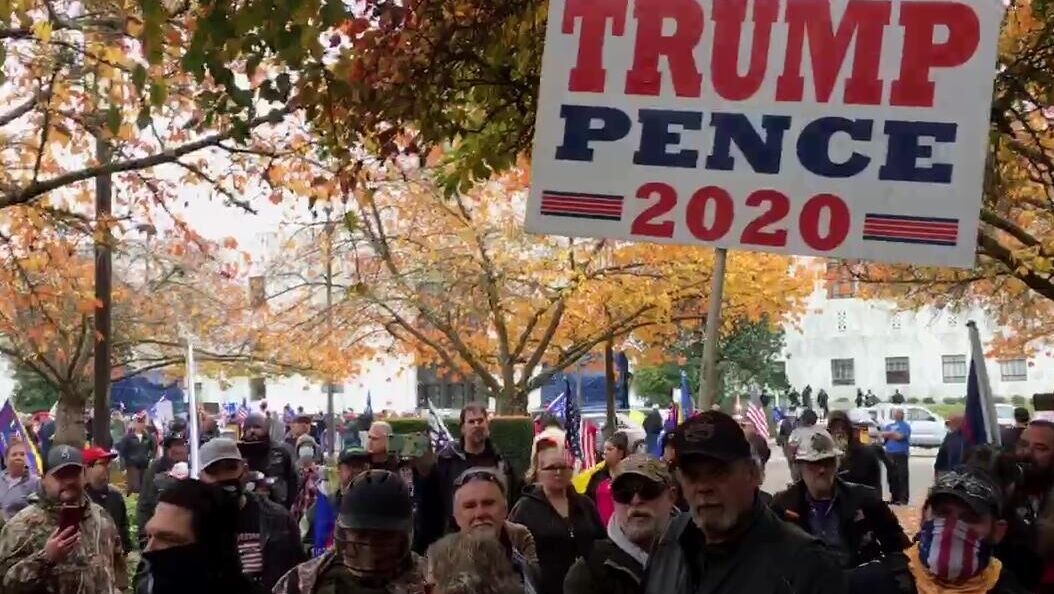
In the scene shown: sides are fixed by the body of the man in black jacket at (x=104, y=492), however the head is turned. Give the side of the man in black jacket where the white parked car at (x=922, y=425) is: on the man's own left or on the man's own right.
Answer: on the man's own left

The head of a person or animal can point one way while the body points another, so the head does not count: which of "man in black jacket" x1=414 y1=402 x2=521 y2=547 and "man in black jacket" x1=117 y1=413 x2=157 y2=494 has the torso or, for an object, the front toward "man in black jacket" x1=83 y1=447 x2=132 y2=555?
"man in black jacket" x1=117 y1=413 x2=157 y2=494

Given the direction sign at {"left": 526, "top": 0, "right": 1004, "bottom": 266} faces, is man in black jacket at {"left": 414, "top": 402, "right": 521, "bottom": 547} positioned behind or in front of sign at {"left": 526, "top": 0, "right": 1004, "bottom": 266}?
behind

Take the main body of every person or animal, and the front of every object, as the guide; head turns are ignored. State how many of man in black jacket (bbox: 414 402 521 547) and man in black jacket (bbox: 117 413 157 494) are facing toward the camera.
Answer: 2

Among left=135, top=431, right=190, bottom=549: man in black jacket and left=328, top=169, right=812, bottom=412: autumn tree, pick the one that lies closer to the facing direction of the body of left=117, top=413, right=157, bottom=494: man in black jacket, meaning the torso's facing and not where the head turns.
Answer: the man in black jacket

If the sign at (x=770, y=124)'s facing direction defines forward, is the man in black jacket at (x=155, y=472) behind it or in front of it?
behind

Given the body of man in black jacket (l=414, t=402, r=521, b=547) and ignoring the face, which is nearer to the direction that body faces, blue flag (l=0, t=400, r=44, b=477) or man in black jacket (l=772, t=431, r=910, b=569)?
the man in black jacket
